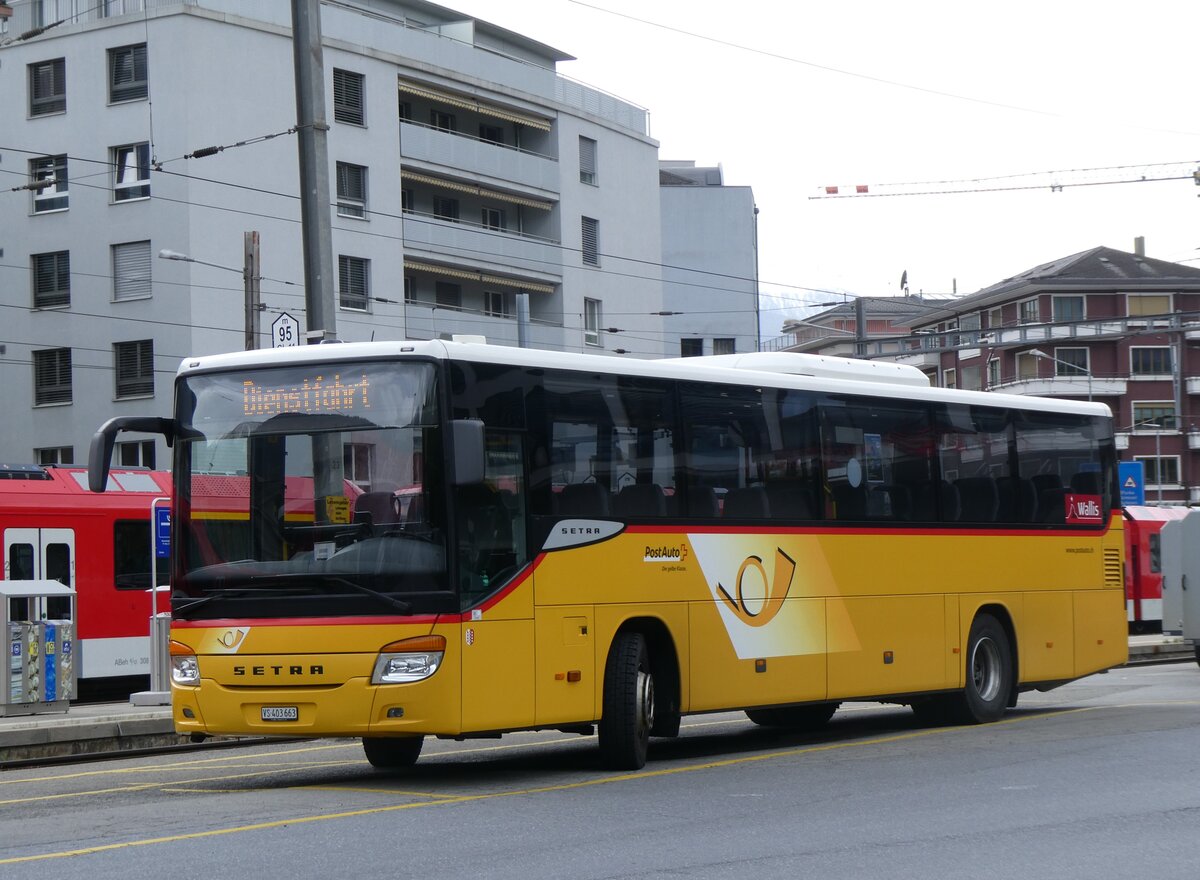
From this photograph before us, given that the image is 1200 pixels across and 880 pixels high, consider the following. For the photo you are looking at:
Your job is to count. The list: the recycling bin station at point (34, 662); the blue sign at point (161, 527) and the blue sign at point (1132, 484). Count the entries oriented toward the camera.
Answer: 3

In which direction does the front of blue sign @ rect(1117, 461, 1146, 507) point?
toward the camera

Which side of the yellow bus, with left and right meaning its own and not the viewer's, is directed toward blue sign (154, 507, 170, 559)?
right

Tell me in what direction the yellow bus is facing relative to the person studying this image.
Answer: facing the viewer and to the left of the viewer

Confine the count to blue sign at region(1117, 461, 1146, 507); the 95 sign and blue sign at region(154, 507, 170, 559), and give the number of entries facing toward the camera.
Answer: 3

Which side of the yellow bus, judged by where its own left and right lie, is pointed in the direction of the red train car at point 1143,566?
back

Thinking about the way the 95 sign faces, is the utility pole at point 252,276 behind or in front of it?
behind

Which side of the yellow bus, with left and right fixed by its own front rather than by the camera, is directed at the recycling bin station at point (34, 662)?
right

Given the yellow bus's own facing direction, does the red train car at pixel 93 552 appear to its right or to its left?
on its right
